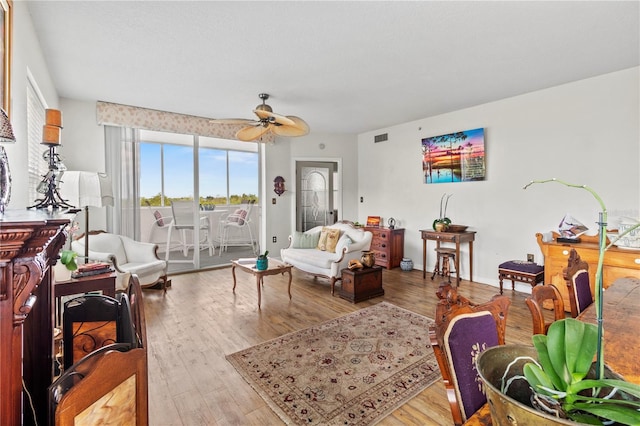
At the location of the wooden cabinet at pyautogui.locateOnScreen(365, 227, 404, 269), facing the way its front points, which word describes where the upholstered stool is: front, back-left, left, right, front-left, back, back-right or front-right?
left

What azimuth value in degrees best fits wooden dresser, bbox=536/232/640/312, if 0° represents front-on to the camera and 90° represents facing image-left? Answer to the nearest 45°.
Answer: approximately 0°

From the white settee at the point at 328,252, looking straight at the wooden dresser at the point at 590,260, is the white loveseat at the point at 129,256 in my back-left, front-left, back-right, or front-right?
back-right

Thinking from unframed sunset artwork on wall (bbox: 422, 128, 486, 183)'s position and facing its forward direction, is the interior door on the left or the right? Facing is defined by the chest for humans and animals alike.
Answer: on its right

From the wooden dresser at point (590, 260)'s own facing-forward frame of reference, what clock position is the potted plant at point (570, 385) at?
The potted plant is roughly at 12 o'clock from the wooden dresser.

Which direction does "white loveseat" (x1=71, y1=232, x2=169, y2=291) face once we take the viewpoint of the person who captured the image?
facing the viewer and to the right of the viewer

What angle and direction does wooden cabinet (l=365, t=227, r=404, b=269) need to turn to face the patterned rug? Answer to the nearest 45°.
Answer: approximately 45° to its left
